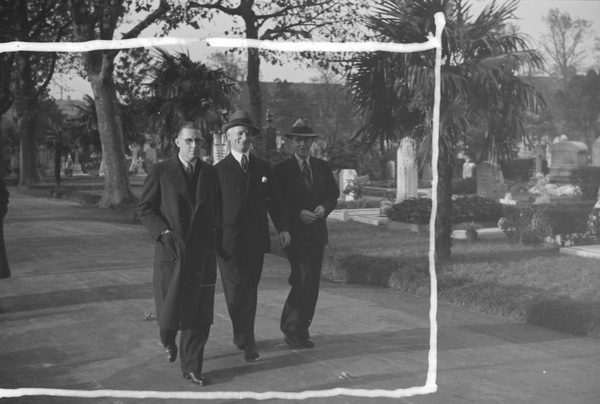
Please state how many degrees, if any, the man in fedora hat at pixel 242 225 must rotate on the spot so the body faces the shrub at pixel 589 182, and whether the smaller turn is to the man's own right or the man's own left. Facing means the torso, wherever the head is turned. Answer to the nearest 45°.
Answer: approximately 135° to the man's own left

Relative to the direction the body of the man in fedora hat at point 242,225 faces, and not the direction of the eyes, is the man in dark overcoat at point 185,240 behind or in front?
in front

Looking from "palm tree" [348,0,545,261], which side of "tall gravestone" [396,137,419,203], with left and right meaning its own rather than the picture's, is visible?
front

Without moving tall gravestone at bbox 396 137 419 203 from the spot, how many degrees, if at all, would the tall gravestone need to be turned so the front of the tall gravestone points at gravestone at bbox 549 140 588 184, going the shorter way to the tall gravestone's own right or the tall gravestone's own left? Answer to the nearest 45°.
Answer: approximately 135° to the tall gravestone's own left

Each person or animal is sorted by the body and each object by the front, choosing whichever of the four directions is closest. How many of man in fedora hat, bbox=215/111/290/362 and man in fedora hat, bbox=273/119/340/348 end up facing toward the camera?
2

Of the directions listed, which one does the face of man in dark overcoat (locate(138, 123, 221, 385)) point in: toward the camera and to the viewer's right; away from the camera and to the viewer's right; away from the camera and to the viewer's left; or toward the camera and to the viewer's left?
toward the camera and to the viewer's right

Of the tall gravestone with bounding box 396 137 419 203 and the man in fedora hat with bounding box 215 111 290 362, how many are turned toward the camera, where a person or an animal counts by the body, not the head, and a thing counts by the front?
2

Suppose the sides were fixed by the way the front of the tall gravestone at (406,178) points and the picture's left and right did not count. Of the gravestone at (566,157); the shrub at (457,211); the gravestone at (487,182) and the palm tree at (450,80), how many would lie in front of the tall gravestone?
2

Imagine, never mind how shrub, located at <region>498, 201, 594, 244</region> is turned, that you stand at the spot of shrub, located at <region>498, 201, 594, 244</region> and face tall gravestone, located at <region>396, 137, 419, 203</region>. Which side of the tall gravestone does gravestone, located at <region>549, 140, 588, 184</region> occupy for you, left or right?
right

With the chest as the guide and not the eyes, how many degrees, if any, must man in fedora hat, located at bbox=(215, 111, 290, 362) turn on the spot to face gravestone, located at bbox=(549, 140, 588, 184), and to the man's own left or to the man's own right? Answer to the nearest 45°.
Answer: approximately 135° to the man's own left

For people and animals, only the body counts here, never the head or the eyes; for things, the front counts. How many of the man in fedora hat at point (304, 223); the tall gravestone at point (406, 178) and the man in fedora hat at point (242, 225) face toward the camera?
3

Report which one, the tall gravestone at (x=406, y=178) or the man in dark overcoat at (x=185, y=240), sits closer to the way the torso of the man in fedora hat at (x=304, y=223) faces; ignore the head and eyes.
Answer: the man in dark overcoat

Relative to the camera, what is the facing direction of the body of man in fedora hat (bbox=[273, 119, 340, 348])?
toward the camera

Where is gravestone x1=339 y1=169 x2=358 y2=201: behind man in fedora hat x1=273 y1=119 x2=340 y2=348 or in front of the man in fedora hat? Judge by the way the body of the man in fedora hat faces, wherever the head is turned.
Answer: behind

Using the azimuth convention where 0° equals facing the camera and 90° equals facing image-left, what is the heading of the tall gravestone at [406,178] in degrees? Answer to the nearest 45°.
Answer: approximately 0°
